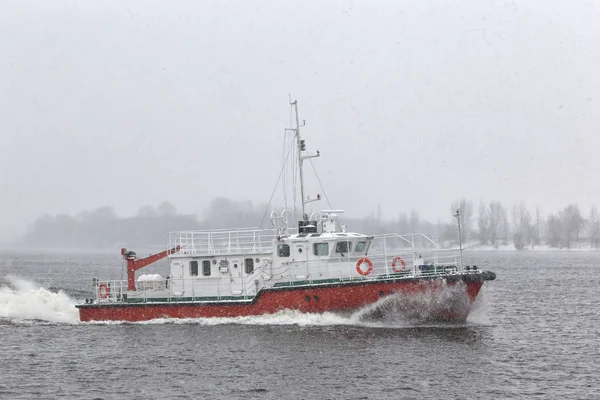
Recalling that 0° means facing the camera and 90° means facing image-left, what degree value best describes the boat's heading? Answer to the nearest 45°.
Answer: approximately 270°
